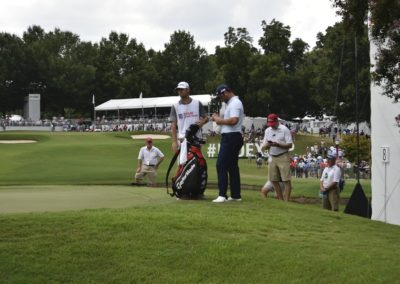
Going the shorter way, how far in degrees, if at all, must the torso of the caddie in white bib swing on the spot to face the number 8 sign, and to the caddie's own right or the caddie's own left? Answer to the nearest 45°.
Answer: approximately 135° to the caddie's own left

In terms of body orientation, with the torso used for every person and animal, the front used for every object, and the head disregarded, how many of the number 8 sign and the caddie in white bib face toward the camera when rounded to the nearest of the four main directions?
2

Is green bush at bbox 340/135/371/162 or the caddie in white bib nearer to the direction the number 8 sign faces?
the caddie in white bib

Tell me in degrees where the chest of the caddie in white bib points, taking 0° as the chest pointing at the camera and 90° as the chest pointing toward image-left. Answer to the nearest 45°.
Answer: approximately 0°

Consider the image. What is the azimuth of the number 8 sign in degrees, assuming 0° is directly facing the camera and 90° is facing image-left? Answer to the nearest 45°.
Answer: approximately 0°

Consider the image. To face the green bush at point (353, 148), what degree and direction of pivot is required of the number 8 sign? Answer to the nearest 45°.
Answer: approximately 180°
